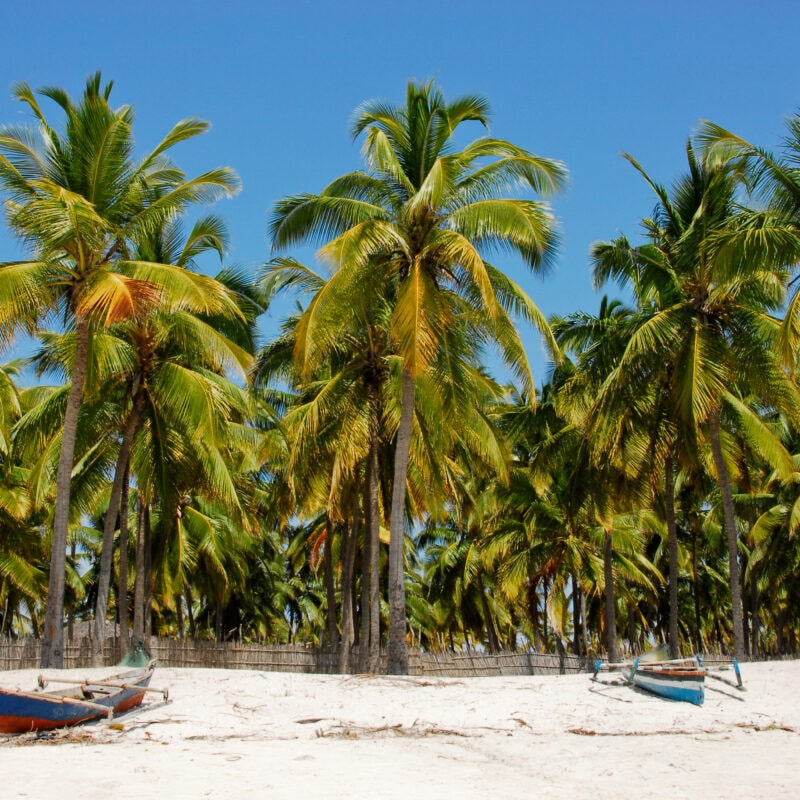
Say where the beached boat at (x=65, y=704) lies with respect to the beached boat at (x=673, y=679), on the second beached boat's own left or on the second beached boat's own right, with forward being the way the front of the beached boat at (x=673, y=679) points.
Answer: on the second beached boat's own right

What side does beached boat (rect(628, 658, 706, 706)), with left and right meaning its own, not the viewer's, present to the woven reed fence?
back

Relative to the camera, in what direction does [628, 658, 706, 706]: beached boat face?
facing the viewer and to the right of the viewer

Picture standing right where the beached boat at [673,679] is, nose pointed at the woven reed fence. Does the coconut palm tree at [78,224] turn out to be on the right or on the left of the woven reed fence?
left

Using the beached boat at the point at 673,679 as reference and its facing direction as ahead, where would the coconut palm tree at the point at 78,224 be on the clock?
The coconut palm tree is roughly at 4 o'clock from the beached boat.
